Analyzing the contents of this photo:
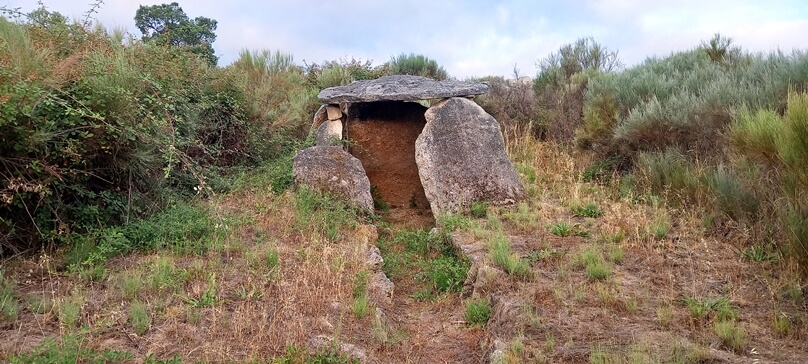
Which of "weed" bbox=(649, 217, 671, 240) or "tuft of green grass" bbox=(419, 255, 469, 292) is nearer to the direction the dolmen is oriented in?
the tuft of green grass

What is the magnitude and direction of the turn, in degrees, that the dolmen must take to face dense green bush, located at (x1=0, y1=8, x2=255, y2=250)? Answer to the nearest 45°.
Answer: approximately 45° to its right

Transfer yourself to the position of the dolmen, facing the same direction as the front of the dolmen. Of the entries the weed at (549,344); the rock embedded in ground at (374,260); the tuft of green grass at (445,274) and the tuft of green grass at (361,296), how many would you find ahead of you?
4

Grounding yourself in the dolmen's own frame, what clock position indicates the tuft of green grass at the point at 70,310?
The tuft of green grass is roughly at 1 o'clock from the dolmen.

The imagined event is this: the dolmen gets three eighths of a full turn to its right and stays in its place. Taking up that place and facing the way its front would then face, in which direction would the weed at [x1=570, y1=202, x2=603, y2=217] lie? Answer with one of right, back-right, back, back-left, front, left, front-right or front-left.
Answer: back

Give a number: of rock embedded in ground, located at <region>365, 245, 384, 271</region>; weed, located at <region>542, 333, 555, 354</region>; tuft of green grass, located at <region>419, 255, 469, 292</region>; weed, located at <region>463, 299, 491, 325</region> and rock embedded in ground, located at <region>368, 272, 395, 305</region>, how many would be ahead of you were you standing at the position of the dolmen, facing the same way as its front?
5

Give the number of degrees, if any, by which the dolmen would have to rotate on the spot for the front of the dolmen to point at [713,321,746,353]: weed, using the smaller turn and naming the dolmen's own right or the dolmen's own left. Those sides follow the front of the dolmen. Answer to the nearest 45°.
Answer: approximately 45° to the dolmen's own left

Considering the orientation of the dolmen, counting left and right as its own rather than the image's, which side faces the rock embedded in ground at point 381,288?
front

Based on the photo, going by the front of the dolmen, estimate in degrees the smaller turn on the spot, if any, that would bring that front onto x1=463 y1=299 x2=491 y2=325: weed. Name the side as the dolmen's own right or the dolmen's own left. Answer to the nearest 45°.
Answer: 0° — it already faces it

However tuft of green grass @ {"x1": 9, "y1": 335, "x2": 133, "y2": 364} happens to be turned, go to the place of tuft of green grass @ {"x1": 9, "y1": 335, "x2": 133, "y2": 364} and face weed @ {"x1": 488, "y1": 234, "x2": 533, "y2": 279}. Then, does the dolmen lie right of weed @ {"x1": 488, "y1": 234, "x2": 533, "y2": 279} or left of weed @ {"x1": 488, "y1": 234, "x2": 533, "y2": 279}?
left

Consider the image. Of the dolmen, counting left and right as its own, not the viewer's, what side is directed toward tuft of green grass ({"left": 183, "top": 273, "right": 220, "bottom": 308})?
front

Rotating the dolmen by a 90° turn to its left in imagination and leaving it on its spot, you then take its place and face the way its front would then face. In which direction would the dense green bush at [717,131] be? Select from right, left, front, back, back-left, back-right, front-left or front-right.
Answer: front

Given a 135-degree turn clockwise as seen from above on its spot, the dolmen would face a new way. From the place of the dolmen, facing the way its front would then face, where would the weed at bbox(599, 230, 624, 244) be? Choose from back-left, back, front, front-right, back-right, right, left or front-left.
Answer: back

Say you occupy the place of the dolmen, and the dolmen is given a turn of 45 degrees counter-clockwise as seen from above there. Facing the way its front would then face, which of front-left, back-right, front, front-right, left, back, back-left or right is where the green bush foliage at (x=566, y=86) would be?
left

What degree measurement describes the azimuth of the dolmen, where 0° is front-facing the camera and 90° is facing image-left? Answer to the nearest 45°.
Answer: approximately 0°

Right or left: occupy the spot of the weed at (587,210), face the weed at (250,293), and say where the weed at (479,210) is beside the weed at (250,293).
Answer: right

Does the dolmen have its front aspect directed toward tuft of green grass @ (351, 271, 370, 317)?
yes
